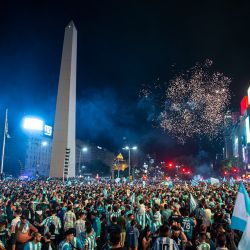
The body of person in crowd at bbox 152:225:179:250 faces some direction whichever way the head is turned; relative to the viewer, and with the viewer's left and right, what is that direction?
facing away from the viewer

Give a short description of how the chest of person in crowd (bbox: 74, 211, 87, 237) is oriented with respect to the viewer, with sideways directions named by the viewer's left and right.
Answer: facing away from the viewer and to the right of the viewer

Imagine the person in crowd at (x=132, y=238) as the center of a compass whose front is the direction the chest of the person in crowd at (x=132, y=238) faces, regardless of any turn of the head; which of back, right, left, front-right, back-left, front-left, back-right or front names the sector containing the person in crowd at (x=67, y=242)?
back-left

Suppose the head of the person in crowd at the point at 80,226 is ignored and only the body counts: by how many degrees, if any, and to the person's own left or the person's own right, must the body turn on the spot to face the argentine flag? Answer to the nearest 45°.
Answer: approximately 90° to the person's own right

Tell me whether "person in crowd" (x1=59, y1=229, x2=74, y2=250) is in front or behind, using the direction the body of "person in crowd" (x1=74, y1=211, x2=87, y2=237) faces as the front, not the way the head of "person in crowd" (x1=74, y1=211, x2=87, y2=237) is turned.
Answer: behind

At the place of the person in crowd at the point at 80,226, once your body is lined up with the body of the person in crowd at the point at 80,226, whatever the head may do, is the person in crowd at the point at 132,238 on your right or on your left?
on your right

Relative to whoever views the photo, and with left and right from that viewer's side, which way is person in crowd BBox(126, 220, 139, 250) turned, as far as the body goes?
facing away from the viewer

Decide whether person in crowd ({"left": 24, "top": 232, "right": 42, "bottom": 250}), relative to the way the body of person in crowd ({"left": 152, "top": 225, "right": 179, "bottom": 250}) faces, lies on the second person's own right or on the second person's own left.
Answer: on the second person's own left

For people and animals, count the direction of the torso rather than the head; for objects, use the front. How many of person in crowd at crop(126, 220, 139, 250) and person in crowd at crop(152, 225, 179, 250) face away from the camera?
2
